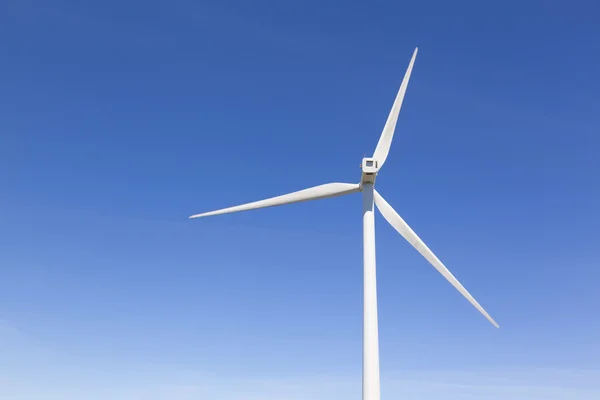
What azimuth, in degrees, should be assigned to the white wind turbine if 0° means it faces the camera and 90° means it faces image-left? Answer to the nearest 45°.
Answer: approximately 180°
